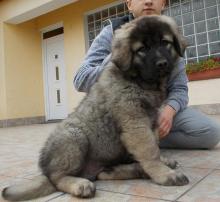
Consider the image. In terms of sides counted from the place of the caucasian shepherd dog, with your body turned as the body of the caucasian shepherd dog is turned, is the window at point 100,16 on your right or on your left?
on your left

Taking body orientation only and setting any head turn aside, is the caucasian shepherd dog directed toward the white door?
no

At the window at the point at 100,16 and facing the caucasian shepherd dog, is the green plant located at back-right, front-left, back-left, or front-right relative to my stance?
front-left

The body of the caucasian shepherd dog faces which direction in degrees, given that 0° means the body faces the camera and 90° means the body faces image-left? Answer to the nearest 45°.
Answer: approximately 270°

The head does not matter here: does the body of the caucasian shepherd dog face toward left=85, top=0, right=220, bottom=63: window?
no

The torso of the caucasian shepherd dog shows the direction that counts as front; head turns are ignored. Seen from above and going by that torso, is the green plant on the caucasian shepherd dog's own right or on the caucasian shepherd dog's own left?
on the caucasian shepherd dog's own left

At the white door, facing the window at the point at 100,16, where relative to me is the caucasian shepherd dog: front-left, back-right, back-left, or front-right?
front-right
